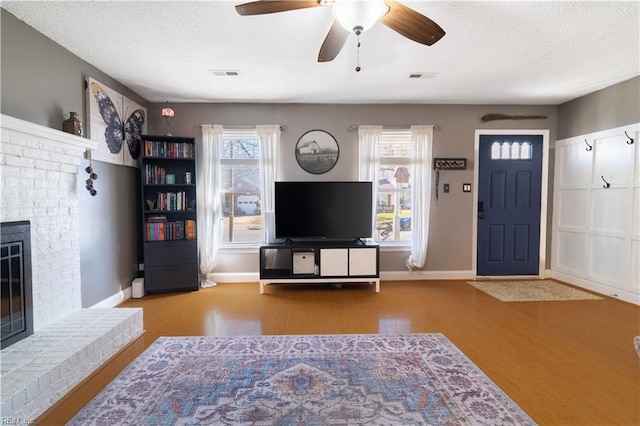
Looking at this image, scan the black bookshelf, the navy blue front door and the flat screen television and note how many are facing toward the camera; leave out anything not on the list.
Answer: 3

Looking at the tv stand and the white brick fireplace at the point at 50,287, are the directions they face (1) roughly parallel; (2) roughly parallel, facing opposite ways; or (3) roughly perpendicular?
roughly perpendicular

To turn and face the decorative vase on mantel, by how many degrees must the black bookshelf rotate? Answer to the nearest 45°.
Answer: approximately 45° to its right

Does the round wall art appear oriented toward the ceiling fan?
yes

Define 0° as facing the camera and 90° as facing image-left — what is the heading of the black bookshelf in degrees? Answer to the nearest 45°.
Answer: approximately 0°

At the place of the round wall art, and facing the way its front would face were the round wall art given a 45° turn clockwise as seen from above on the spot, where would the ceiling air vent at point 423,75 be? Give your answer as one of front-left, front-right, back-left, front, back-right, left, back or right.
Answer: left

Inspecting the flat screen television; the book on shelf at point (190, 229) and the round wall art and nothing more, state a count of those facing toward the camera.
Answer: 3

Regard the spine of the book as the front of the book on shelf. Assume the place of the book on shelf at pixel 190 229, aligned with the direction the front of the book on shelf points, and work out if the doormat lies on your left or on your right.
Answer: on your left

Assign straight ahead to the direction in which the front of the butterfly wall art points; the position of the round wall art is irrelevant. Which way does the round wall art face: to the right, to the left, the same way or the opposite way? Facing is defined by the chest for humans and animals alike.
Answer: to the right

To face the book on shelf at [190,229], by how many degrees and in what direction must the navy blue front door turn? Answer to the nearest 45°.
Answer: approximately 45° to its right

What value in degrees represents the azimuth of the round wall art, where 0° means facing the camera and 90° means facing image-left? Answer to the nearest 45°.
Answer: approximately 0°

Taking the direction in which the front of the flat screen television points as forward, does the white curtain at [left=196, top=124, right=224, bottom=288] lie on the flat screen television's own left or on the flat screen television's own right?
on the flat screen television's own right
